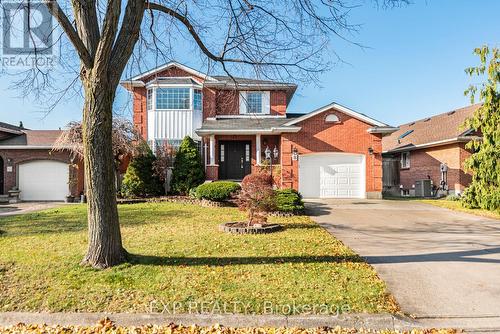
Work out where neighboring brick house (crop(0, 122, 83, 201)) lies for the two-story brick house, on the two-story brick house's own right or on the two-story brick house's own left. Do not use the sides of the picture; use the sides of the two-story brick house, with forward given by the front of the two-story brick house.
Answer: on the two-story brick house's own right

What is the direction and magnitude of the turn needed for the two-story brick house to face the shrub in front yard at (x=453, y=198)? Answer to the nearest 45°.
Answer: approximately 90° to its left

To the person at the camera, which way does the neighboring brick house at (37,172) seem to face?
facing the viewer

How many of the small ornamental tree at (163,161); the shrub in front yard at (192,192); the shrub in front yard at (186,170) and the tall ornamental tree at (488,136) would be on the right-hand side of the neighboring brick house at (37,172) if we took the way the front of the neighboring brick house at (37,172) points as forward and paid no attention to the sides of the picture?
0

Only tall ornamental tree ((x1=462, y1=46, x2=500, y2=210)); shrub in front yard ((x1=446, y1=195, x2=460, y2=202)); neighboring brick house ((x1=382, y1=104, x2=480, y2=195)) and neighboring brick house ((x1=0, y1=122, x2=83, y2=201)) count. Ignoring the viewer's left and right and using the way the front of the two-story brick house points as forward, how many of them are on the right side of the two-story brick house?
1

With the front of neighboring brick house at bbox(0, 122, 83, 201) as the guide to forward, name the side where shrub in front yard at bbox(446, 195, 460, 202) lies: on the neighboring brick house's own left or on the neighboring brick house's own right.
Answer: on the neighboring brick house's own left

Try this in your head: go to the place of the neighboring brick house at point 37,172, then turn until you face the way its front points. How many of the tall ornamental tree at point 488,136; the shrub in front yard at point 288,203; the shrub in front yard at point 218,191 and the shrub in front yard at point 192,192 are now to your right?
0

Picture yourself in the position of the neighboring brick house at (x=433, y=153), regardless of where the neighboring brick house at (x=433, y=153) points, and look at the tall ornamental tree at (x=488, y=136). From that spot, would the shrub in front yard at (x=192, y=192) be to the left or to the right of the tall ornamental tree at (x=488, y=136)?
right

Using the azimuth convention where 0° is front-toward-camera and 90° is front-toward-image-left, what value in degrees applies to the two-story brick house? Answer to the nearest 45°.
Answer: approximately 0°

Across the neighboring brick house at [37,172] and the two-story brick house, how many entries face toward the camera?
2

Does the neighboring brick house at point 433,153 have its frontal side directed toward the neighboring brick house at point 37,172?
no

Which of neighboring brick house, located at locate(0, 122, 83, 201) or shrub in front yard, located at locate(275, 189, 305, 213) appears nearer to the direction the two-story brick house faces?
the shrub in front yard

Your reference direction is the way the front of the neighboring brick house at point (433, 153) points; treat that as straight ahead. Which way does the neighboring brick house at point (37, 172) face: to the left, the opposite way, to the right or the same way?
the same way

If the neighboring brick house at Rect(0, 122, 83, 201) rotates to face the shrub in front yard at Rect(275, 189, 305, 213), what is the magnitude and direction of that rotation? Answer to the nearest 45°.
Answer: approximately 45° to its left

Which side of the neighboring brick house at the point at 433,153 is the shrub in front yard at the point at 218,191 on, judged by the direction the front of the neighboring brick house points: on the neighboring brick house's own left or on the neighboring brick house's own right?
on the neighboring brick house's own right
